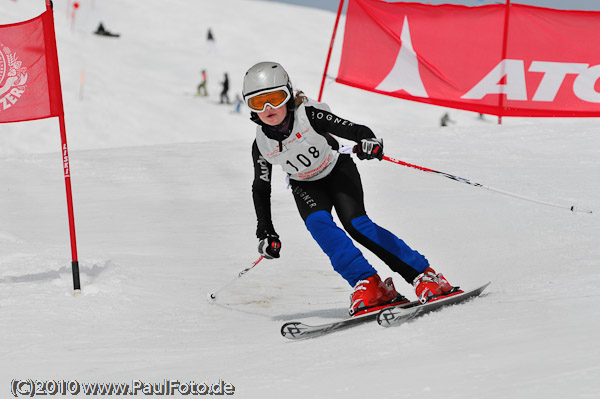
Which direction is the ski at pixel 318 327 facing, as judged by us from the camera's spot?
facing the viewer and to the left of the viewer

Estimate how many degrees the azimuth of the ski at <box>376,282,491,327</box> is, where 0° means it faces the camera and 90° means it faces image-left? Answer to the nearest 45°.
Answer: approximately 45°

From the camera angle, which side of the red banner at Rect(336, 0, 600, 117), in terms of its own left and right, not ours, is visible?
front

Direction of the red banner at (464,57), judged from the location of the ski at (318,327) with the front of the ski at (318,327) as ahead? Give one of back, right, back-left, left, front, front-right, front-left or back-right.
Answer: back-right

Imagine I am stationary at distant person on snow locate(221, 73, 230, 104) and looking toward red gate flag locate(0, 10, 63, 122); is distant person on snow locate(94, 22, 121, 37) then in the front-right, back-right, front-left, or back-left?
back-right

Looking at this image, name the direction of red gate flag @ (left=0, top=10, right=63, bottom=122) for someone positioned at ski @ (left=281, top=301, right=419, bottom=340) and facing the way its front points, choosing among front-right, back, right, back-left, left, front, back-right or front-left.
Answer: right

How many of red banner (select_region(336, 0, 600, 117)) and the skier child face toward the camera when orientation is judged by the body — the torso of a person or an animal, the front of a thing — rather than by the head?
2

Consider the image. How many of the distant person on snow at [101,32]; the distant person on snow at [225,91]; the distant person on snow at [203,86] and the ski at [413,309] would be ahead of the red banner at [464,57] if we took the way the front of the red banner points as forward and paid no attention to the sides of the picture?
1

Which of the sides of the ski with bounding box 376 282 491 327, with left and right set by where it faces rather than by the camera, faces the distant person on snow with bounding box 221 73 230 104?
right

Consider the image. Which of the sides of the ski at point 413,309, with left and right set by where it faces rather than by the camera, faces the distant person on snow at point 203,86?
right

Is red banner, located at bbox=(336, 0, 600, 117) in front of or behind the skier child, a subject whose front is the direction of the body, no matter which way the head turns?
behind
